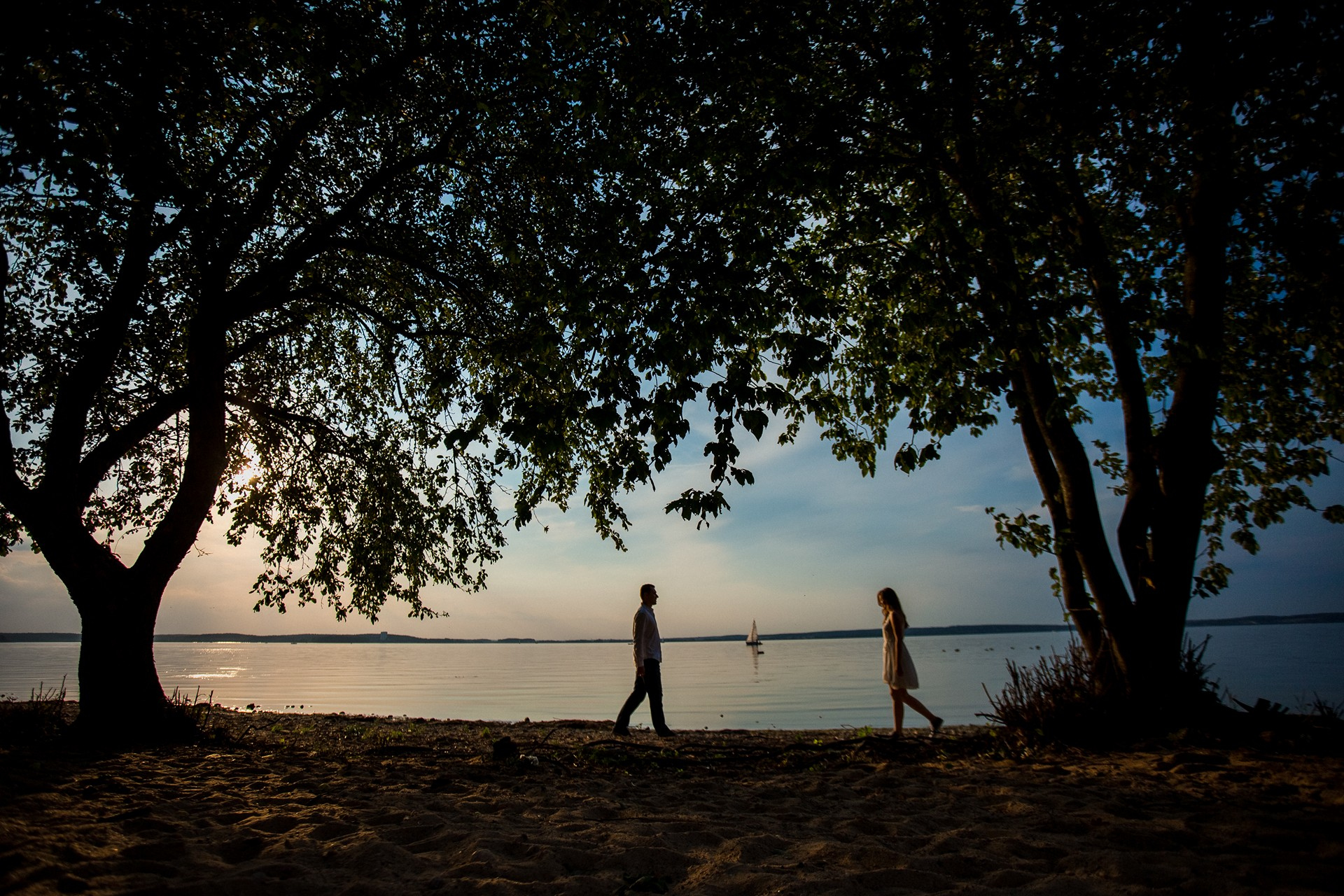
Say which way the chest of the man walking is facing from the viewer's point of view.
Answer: to the viewer's right

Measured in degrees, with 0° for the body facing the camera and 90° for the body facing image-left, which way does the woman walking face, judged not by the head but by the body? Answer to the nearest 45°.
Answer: approximately 90°

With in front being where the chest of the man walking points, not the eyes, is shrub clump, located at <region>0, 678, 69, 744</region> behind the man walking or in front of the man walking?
behind

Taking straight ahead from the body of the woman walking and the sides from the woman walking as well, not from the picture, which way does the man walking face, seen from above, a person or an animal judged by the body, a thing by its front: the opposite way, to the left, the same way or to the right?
the opposite way

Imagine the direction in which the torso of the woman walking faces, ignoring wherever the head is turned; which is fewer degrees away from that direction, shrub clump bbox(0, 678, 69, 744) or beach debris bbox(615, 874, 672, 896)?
the shrub clump

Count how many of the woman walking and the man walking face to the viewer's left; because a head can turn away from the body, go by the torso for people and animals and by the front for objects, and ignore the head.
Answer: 1

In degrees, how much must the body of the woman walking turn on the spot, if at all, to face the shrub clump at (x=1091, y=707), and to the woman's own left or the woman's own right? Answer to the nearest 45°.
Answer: approximately 135° to the woman's own left

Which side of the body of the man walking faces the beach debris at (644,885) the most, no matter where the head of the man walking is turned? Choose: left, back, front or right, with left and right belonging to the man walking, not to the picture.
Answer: right

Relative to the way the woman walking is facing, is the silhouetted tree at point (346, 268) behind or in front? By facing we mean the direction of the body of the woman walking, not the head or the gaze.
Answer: in front

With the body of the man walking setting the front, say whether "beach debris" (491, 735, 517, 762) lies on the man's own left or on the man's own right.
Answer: on the man's own right

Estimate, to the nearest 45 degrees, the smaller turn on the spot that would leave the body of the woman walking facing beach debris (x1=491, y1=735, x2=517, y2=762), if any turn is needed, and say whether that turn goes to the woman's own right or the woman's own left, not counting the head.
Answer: approximately 45° to the woman's own left

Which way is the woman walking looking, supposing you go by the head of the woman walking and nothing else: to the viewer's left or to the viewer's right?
to the viewer's left
